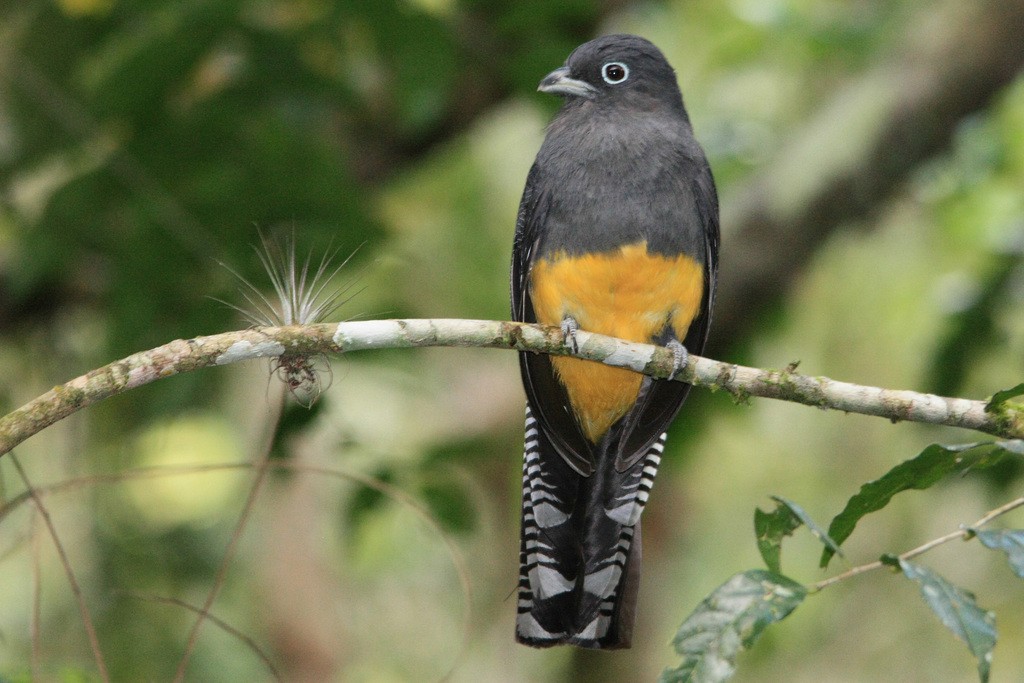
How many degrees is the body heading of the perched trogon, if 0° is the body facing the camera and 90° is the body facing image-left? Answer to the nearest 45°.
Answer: approximately 0°
